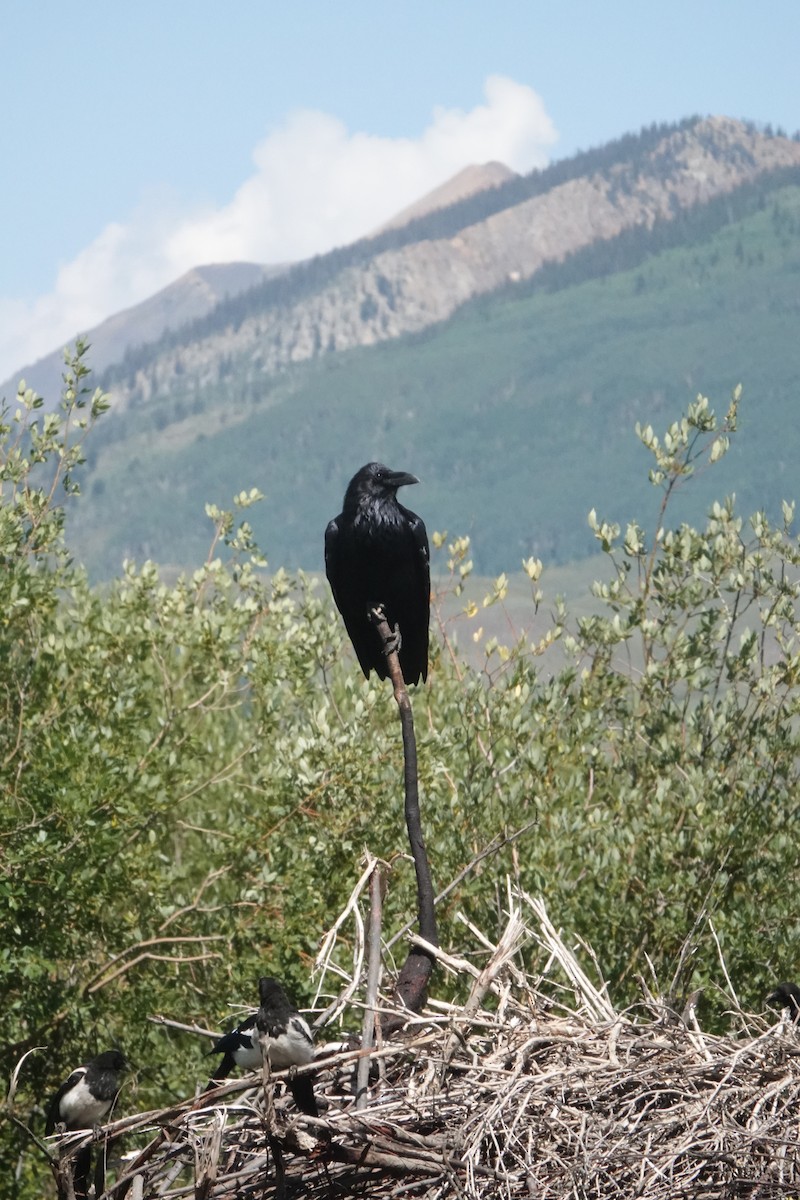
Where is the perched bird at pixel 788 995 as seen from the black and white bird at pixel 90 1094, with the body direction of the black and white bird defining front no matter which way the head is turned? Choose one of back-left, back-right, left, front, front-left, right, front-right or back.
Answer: front-left

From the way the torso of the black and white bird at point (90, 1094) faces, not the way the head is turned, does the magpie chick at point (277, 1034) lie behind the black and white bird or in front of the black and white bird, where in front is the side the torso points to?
in front

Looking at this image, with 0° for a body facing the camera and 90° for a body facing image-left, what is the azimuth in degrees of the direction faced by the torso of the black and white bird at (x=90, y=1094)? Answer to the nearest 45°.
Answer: approximately 315°

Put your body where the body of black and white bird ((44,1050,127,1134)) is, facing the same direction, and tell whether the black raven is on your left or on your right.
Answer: on your left
